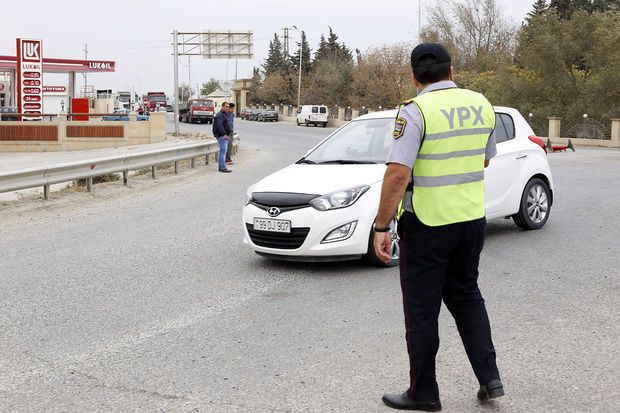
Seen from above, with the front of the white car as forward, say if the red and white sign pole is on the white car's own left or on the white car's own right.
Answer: on the white car's own right

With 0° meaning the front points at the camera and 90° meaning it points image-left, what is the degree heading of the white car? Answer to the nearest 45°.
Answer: approximately 45°

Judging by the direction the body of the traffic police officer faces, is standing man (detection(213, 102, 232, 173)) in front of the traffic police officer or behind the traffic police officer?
in front

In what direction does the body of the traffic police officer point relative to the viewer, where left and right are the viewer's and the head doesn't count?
facing away from the viewer and to the left of the viewer

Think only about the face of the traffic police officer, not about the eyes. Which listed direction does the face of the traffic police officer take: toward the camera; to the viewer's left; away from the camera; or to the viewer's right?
away from the camera

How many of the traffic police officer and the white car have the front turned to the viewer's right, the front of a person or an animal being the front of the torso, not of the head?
0

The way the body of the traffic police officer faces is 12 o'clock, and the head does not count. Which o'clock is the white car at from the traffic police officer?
The white car is roughly at 1 o'clock from the traffic police officer.

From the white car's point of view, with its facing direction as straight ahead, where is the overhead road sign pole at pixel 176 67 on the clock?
The overhead road sign pole is roughly at 4 o'clock from the white car.

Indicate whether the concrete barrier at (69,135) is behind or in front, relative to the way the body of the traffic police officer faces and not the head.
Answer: in front

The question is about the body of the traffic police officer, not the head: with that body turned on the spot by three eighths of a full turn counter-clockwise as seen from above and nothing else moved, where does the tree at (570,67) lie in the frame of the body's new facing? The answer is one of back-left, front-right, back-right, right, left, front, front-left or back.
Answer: back

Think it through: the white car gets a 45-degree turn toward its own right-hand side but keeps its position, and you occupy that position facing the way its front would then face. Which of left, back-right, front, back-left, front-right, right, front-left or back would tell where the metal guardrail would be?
front-right

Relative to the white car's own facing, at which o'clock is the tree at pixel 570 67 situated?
The tree is roughly at 5 o'clock from the white car.
